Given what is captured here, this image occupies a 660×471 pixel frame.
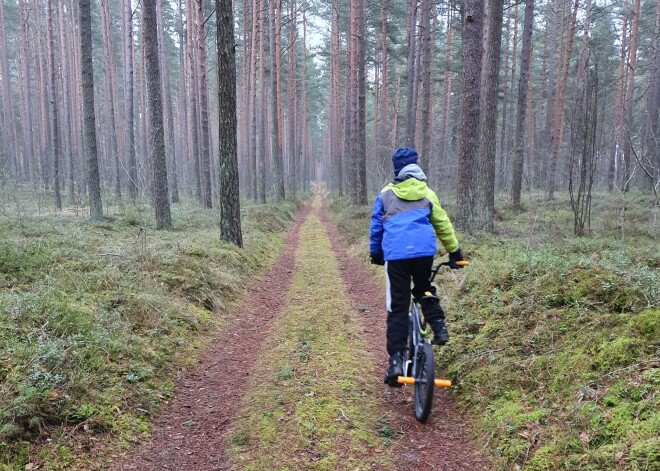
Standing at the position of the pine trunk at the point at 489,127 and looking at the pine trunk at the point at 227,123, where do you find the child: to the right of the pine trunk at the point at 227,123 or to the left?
left

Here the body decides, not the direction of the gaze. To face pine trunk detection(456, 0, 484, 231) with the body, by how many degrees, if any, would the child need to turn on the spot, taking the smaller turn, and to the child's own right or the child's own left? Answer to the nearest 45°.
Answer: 0° — they already face it

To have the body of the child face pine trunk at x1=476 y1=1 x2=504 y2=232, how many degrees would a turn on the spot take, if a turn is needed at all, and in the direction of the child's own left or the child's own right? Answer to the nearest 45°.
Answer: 0° — they already face it

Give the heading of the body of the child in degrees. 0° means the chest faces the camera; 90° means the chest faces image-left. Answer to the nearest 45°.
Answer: approximately 180°

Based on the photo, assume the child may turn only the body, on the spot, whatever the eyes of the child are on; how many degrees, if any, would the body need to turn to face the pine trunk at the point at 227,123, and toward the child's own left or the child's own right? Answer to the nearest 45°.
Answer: approximately 45° to the child's own left

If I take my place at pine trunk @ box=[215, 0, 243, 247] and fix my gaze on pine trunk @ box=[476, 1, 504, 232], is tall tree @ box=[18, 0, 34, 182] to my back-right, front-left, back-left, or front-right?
back-left
